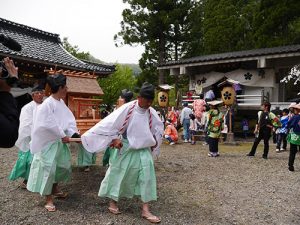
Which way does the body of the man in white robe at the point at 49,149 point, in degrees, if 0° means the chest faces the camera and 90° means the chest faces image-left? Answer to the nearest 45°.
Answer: approximately 315°

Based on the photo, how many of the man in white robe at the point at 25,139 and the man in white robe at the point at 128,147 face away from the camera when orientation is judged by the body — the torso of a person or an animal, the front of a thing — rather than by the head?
0

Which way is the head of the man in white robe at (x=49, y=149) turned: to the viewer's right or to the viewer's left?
to the viewer's right

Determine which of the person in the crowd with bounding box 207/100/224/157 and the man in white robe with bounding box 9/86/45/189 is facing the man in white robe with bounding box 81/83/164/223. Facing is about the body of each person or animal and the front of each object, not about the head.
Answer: the man in white robe with bounding box 9/86/45/189

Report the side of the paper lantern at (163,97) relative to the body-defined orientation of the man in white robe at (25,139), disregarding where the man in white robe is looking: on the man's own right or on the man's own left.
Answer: on the man's own left

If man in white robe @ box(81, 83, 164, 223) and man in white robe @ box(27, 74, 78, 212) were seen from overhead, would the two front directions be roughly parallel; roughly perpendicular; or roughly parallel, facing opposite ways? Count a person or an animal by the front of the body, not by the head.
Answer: roughly parallel

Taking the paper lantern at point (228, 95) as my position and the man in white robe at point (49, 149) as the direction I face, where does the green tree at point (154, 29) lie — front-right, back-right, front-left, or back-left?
back-right
